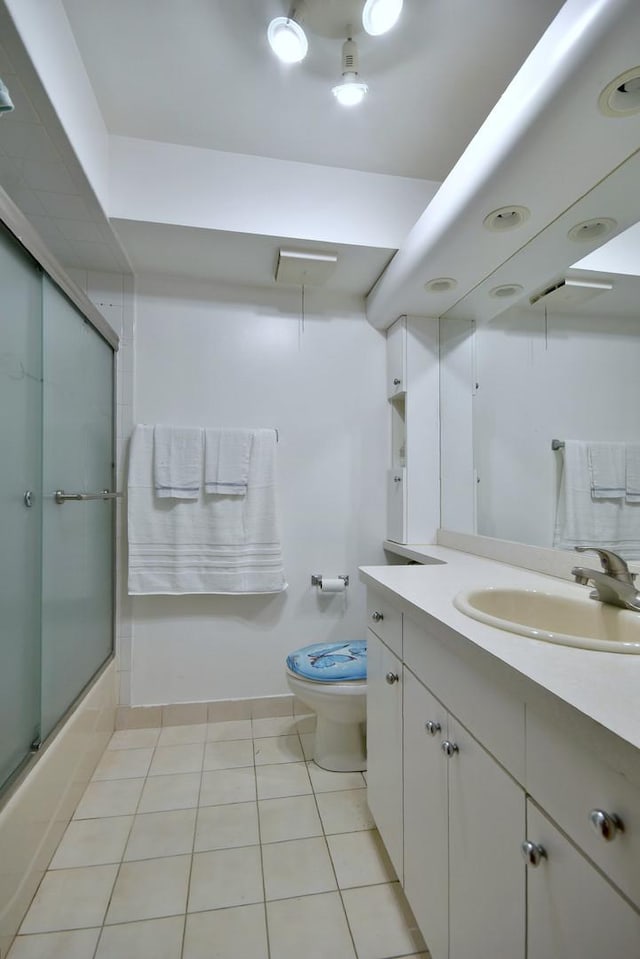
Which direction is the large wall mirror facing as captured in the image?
to the viewer's left

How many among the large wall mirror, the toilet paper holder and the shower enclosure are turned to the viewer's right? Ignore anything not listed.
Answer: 1

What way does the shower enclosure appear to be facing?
to the viewer's right

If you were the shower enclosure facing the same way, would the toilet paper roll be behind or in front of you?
in front

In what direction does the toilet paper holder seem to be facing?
toward the camera

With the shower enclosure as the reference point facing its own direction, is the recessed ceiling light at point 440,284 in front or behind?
in front

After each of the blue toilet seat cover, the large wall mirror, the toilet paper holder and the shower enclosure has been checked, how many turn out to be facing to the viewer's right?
1

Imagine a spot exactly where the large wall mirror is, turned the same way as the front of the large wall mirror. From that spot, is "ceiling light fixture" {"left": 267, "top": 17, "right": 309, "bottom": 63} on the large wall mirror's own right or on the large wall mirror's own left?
on the large wall mirror's own left
